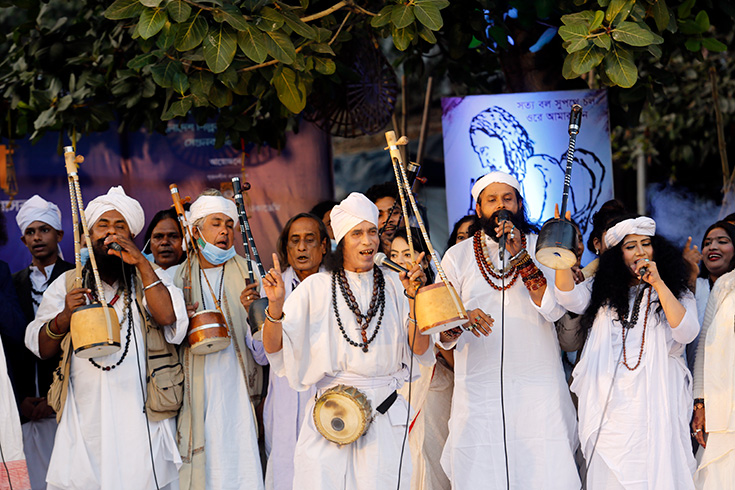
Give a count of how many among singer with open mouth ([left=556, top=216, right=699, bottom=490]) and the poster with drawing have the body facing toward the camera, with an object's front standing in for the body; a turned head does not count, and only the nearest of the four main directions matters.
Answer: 2

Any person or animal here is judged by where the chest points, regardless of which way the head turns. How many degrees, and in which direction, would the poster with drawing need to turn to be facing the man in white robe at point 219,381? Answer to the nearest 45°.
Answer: approximately 45° to its right

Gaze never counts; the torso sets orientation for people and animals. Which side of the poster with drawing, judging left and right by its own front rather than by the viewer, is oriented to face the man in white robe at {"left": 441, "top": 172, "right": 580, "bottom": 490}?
front

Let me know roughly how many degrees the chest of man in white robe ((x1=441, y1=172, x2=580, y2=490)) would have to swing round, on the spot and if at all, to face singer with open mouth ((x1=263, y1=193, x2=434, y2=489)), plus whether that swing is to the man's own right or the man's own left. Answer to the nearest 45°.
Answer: approximately 45° to the man's own right

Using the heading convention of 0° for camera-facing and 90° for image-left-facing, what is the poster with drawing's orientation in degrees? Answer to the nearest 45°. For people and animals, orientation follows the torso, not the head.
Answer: approximately 0°

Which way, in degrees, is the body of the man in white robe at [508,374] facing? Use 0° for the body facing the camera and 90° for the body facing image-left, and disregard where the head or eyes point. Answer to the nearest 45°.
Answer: approximately 0°

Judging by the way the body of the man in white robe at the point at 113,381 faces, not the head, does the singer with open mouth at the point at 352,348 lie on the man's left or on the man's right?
on the man's left

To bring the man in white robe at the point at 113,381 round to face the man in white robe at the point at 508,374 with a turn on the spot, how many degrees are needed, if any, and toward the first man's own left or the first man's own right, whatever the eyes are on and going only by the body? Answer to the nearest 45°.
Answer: approximately 90° to the first man's own left
